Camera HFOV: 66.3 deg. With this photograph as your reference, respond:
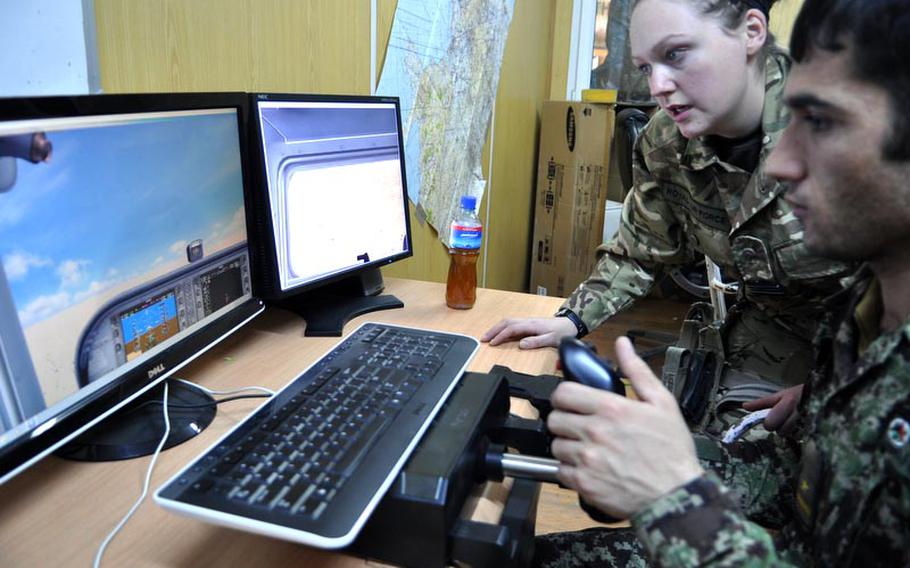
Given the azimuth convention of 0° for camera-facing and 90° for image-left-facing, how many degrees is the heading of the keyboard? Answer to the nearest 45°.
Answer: approximately 315°

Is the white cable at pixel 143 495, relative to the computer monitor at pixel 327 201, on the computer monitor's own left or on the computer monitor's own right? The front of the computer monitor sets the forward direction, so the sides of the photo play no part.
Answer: on the computer monitor's own right

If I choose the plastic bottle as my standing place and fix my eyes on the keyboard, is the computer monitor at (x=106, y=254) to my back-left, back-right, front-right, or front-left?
front-right

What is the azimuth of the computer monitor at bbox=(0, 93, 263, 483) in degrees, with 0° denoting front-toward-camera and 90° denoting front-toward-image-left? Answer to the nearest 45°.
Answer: approximately 315°

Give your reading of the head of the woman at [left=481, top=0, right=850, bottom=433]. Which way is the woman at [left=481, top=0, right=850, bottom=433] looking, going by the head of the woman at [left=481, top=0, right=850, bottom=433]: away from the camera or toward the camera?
toward the camera

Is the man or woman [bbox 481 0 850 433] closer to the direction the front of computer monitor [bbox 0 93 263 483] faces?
the man

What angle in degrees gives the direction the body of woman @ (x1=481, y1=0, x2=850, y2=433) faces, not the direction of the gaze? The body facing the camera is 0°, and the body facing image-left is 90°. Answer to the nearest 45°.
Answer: approximately 45°

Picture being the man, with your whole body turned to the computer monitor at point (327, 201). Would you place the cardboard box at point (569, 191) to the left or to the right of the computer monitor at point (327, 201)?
right

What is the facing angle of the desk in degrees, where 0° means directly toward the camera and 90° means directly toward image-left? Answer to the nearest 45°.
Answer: approximately 315°

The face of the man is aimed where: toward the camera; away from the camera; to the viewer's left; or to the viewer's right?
to the viewer's left

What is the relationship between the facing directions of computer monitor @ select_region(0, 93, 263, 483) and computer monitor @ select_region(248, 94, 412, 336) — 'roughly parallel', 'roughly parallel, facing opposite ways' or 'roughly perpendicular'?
roughly parallel

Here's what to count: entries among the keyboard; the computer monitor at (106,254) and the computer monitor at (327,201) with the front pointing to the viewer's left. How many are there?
0

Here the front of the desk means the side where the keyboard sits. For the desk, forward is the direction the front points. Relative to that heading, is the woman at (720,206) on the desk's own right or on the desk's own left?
on the desk's own left
